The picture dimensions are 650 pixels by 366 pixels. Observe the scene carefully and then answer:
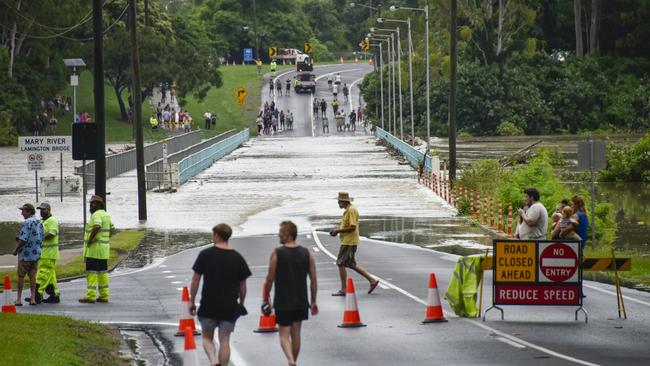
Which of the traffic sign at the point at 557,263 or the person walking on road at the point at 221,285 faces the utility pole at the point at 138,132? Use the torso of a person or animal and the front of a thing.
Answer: the person walking on road

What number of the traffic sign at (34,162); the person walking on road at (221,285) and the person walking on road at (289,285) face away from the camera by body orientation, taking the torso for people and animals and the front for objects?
2

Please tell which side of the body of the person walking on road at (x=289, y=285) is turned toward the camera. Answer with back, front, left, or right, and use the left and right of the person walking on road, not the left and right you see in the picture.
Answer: back

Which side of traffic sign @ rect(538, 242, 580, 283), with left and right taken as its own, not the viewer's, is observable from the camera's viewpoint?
front

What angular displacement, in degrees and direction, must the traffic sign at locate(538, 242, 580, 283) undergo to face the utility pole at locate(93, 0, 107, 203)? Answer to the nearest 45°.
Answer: approximately 135° to its right

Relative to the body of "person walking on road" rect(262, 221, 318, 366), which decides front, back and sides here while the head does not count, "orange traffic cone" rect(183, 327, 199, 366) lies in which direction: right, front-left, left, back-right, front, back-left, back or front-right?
back-left

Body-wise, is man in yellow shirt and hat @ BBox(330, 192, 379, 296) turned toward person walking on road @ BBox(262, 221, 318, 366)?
no

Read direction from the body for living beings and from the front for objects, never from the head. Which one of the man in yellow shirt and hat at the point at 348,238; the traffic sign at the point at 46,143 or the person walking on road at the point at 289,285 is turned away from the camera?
the person walking on road

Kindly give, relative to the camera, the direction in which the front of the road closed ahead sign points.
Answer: facing the viewer

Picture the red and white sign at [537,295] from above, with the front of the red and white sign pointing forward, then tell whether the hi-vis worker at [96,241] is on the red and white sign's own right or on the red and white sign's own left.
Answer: on the red and white sign's own right

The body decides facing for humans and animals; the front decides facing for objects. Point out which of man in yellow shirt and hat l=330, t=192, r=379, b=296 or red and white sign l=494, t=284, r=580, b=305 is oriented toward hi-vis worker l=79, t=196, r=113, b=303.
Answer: the man in yellow shirt and hat

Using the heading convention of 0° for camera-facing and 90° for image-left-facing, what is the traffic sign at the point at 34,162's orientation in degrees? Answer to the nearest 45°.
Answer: approximately 0°

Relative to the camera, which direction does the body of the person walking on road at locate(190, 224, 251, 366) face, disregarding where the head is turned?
away from the camera
